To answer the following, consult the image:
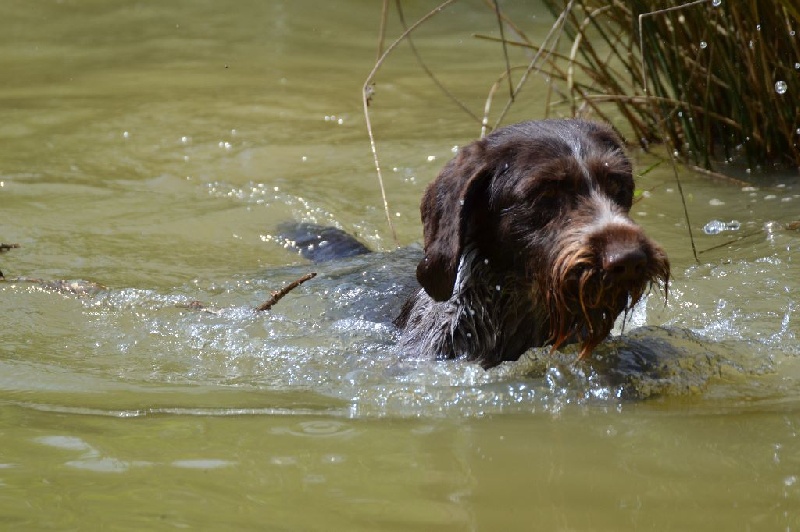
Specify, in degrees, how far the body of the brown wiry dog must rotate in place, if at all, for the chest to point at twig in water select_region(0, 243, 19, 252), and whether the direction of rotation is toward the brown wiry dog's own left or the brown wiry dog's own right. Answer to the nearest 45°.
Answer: approximately 180°

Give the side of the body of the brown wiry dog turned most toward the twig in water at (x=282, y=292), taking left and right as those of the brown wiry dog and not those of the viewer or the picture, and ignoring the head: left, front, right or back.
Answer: back

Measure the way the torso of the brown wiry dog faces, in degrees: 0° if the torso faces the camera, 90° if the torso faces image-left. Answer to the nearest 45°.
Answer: approximately 315°
